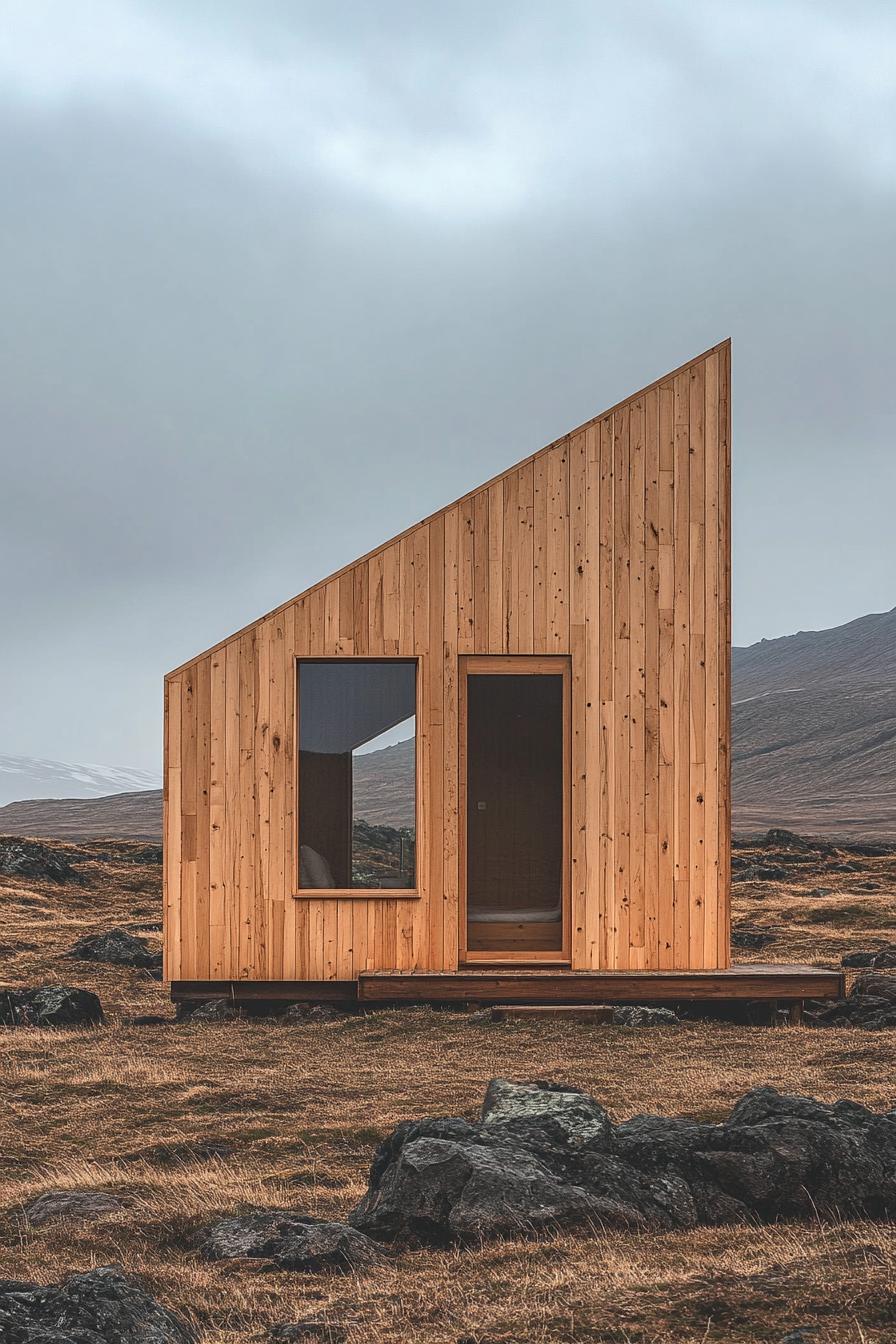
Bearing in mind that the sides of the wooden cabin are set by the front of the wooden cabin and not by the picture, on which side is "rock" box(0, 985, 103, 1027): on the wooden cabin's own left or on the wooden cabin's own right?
on the wooden cabin's own right

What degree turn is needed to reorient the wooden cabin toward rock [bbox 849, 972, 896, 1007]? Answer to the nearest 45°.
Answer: approximately 90° to its left

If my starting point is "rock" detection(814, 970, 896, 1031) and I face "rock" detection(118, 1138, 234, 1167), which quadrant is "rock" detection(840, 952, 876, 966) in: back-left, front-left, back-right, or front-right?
back-right

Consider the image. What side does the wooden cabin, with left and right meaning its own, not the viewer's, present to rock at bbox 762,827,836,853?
back

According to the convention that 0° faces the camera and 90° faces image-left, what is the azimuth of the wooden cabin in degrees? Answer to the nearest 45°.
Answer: approximately 0°

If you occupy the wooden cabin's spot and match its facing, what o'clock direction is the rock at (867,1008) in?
The rock is roughly at 9 o'clock from the wooden cabin.

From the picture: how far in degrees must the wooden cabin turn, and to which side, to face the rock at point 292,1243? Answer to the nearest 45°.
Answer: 0° — it already faces it
